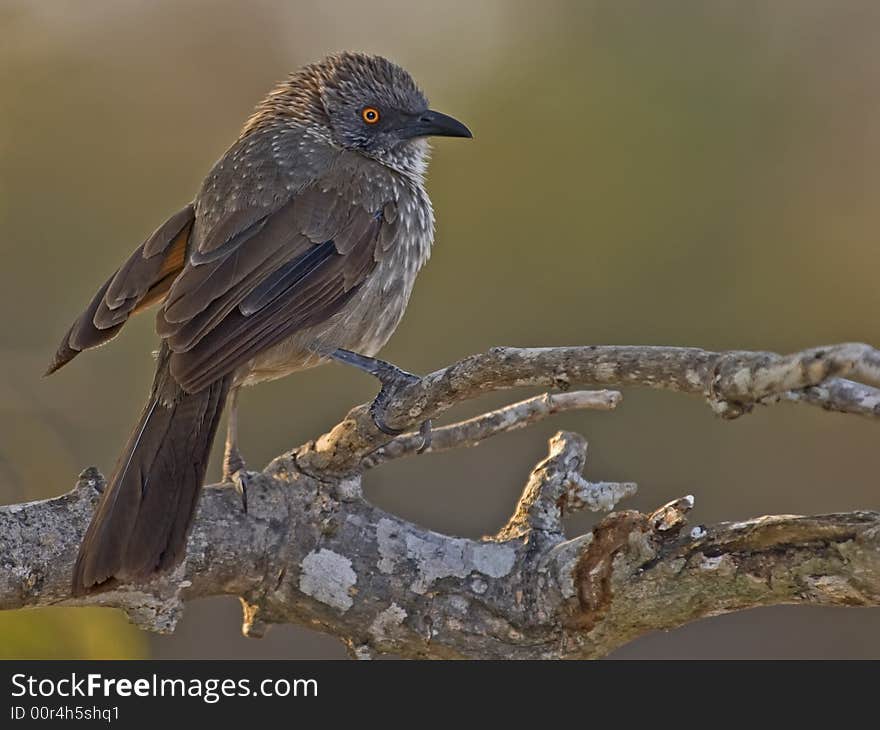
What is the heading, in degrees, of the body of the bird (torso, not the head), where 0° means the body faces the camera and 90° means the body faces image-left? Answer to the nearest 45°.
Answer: approximately 225°
